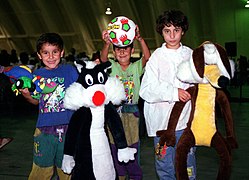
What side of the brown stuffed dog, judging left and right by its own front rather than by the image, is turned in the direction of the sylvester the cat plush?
right

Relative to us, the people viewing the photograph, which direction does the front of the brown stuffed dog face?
facing the viewer

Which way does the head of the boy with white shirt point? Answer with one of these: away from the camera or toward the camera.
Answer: toward the camera
